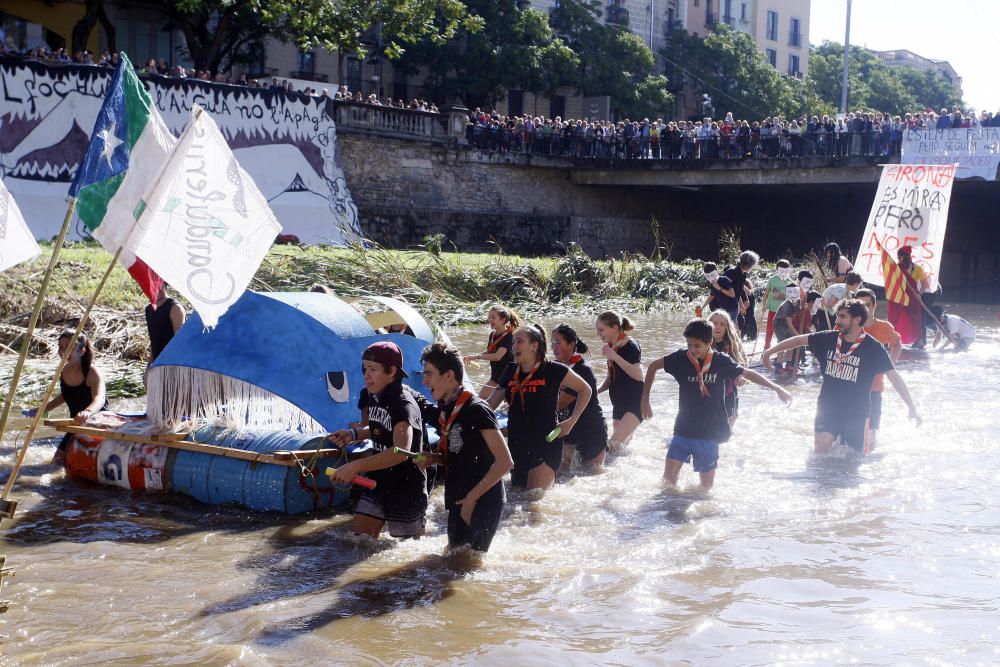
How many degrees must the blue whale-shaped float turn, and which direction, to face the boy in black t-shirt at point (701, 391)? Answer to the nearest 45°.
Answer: approximately 180°

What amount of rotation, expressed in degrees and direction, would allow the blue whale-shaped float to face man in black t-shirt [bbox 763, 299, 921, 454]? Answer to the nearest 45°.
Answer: approximately 180°

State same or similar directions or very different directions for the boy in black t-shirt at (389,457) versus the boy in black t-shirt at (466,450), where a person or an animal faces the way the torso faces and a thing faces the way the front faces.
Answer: same or similar directions

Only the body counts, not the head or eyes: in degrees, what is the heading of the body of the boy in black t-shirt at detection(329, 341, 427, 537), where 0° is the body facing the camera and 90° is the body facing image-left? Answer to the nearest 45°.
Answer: approximately 45°

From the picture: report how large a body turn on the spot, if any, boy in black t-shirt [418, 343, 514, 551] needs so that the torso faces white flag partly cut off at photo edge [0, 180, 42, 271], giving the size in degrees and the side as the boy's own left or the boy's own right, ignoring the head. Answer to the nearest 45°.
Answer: approximately 45° to the boy's own right

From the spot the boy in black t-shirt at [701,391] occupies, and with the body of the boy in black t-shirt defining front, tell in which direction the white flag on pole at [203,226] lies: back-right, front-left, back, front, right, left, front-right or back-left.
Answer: front-right

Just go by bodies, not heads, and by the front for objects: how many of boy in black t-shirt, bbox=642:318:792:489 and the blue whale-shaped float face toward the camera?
1

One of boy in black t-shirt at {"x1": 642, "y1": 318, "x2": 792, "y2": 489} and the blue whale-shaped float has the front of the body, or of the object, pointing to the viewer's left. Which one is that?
the blue whale-shaped float

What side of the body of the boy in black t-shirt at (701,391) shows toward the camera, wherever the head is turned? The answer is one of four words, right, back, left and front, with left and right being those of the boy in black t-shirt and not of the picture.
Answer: front

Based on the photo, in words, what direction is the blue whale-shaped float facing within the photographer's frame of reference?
facing to the left of the viewer

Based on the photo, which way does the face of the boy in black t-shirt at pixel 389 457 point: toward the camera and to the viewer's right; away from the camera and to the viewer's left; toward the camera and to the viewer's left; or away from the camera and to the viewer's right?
toward the camera and to the viewer's left

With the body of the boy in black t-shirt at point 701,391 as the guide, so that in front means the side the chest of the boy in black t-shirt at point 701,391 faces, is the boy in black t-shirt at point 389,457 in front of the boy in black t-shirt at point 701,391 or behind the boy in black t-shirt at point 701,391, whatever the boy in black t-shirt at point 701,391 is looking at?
in front
